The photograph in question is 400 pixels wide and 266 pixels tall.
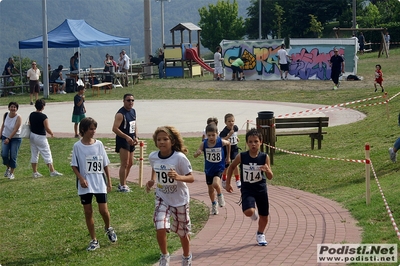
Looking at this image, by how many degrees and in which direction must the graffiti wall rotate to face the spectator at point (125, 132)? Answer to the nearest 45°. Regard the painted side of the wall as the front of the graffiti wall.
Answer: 0° — it already faces them

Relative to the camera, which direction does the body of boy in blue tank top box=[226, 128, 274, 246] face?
toward the camera

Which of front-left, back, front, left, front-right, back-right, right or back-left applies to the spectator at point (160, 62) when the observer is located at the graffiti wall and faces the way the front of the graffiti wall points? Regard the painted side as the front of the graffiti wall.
back-right

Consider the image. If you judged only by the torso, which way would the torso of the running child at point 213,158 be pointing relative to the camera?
toward the camera

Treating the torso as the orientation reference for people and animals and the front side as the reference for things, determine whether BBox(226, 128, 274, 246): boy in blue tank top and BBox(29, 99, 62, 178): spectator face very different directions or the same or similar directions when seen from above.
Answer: very different directions

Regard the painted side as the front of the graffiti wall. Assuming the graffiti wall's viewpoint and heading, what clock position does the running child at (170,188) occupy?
The running child is roughly at 12 o'clock from the graffiti wall.

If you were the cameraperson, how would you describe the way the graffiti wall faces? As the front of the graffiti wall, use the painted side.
facing the viewer

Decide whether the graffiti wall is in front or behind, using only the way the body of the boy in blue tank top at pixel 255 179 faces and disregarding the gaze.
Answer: behind

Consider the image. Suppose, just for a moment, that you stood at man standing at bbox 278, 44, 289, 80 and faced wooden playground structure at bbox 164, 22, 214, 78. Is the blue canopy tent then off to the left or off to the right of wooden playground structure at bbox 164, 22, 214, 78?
left

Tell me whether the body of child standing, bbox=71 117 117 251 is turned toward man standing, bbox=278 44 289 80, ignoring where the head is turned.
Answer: no

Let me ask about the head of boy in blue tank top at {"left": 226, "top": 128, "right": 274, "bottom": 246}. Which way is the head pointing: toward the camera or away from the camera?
toward the camera

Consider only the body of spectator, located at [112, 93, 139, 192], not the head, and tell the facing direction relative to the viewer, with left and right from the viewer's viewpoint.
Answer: facing the viewer and to the right of the viewer

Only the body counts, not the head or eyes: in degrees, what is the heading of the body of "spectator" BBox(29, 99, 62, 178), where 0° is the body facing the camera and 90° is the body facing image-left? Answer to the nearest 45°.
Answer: approximately 225°

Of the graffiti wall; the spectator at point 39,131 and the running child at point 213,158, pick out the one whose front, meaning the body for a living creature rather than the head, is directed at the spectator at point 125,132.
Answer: the graffiti wall

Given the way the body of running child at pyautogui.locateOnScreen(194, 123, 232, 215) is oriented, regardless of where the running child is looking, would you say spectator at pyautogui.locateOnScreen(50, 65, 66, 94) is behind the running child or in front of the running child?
behind
